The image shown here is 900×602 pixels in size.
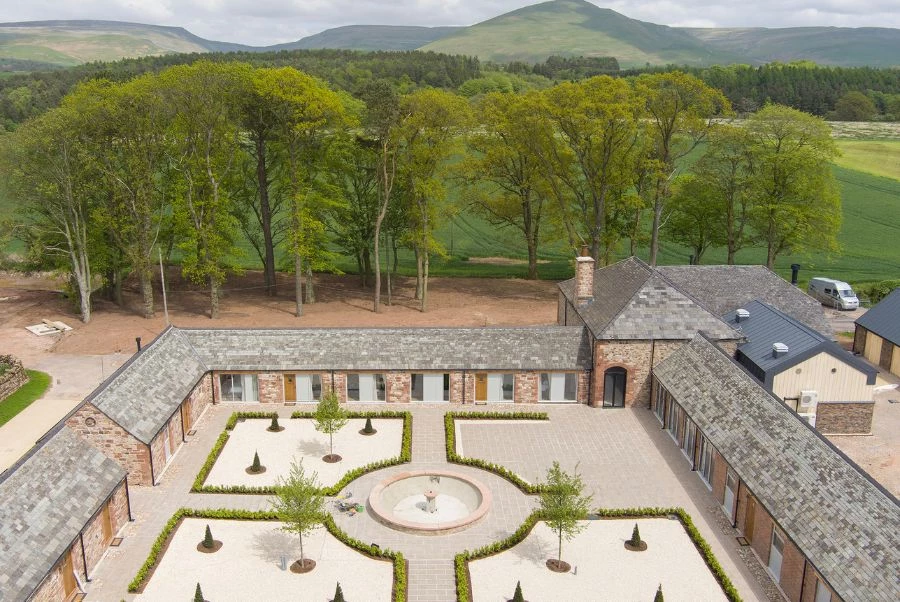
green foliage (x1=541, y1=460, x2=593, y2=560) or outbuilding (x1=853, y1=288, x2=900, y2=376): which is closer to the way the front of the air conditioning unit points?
the green foliage

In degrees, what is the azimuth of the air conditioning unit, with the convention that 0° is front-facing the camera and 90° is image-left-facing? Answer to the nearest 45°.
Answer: approximately 0°

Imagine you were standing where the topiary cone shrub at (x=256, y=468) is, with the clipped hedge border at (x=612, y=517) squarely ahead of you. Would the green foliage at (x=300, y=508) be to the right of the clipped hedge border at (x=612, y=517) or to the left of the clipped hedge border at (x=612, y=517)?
right

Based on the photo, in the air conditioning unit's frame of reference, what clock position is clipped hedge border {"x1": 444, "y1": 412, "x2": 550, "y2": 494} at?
The clipped hedge border is roughly at 2 o'clock from the air conditioning unit.

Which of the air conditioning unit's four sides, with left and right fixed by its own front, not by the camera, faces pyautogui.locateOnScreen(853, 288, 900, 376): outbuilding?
back

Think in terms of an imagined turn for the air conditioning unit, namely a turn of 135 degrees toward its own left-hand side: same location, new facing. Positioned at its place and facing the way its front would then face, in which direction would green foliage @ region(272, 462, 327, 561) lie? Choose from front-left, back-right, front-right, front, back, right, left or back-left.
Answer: back

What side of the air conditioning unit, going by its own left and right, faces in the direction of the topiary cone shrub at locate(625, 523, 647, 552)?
front

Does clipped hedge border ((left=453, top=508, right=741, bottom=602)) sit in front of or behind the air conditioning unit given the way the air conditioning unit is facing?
in front

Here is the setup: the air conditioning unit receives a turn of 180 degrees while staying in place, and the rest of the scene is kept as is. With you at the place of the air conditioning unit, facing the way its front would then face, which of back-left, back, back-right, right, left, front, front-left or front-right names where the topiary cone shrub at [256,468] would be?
back-left

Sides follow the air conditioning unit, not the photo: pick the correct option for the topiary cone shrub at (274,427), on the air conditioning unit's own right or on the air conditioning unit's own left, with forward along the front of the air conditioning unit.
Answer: on the air conditioning unit's own right

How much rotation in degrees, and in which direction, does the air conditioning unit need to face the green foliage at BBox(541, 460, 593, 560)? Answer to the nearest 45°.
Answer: approximately 45° to its right

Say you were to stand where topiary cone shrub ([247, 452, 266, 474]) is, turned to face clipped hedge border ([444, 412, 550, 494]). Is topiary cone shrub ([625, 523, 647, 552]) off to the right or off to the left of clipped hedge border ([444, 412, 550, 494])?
right
